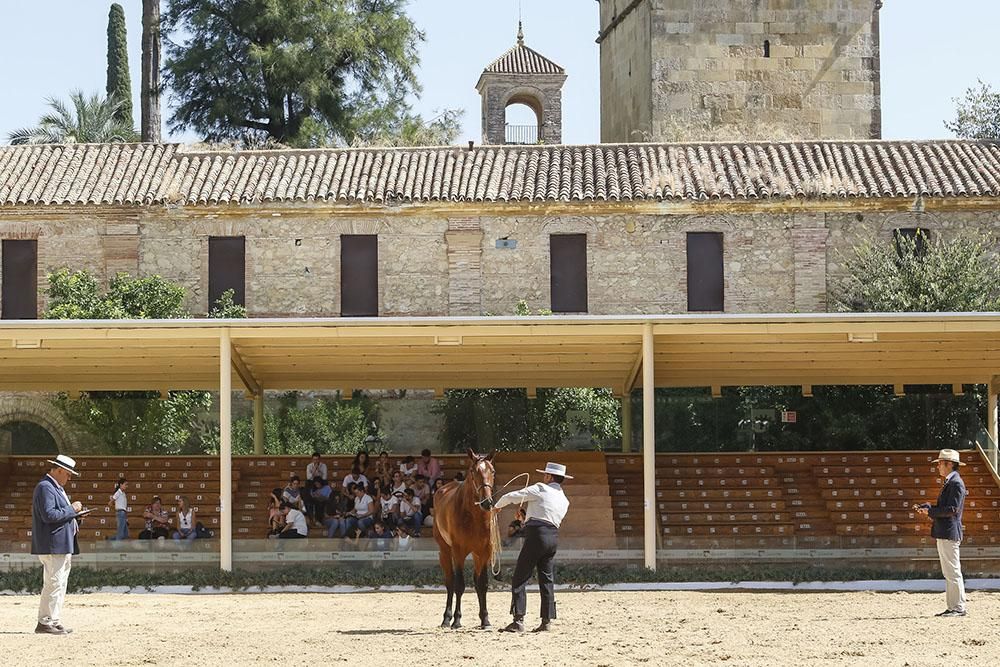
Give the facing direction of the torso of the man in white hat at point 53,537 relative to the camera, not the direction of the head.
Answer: to the viewer's right

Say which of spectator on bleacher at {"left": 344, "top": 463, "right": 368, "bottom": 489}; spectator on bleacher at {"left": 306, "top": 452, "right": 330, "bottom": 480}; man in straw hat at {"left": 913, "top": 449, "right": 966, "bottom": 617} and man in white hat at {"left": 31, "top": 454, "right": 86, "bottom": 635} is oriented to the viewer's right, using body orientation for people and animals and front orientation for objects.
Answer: the man in white hat

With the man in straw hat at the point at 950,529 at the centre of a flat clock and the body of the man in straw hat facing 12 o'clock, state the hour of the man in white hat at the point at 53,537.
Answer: The man in white hat is roughly at 11 o'clock from the man in straw hat.

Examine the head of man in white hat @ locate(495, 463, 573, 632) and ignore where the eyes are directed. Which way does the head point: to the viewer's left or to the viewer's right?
to the viewer's left

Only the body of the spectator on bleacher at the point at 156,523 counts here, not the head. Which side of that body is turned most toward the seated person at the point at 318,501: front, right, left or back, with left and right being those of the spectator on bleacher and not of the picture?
left

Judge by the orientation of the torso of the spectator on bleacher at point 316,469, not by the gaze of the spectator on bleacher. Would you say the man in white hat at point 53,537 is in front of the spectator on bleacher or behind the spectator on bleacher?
in front

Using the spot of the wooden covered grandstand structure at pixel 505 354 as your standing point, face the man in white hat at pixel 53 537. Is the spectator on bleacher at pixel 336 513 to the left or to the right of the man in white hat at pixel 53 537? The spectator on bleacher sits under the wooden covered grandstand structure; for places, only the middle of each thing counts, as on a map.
right

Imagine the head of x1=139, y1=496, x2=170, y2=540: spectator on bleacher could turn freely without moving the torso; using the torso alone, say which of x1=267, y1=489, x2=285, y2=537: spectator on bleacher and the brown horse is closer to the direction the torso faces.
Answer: the brown horse
